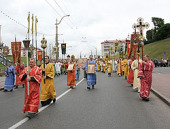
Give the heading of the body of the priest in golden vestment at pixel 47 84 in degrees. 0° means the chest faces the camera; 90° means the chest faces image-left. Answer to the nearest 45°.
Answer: approximately 45°
